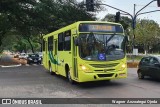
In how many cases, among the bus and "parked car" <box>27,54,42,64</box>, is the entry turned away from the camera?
0

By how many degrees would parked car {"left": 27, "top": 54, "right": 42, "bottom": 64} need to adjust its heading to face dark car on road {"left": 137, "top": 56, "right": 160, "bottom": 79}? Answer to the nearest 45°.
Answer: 0° — it already faces it

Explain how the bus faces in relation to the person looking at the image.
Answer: facing the viewer and to the right of the viewer

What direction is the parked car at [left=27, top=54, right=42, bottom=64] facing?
toward the camera

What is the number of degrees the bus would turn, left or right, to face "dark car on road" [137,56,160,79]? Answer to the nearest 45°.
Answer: approximately 90° to its left

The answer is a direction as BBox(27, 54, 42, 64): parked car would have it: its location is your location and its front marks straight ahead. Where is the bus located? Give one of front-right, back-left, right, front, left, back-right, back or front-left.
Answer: front
